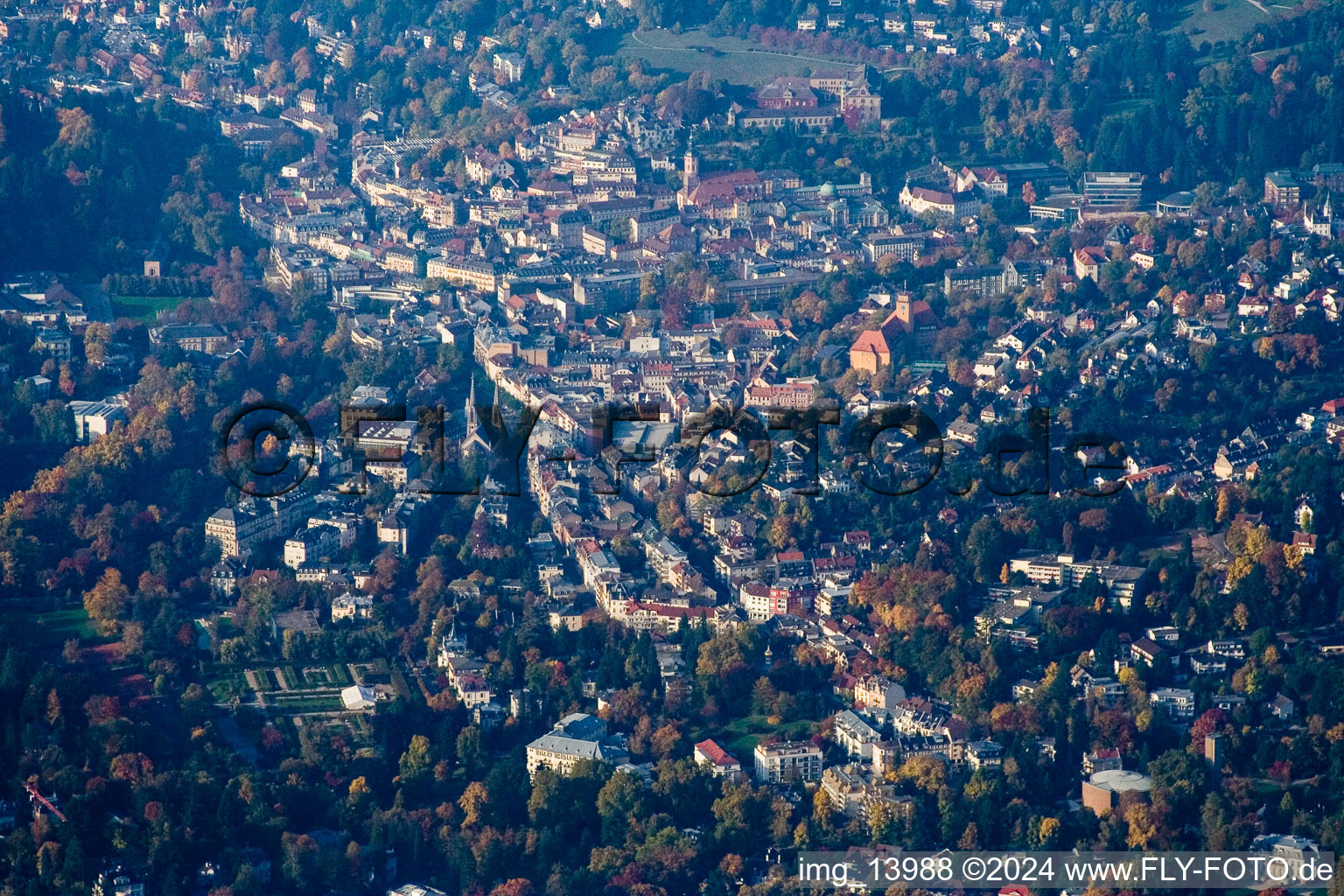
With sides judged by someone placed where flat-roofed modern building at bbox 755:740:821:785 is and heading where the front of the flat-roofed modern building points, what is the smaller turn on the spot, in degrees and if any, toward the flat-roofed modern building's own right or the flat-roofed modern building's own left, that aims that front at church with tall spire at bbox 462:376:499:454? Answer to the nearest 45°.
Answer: approximately 135° to the flat-roofed modern building's own right

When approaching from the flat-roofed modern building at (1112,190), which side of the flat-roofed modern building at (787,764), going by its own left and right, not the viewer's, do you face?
back

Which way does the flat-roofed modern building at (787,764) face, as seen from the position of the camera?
facing the viewer

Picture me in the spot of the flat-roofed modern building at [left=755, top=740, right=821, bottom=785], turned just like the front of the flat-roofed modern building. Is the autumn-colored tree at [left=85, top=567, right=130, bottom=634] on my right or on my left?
on my right

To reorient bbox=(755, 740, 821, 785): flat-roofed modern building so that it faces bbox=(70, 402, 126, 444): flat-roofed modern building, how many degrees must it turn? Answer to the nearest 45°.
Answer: approximately 135° to its right
